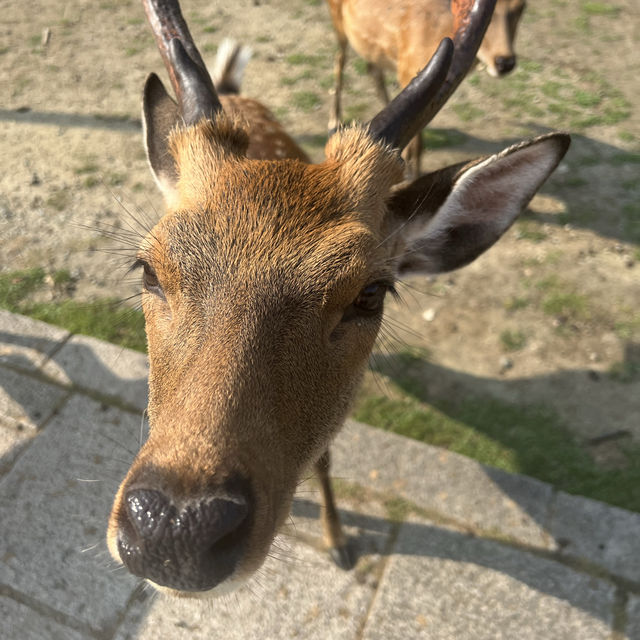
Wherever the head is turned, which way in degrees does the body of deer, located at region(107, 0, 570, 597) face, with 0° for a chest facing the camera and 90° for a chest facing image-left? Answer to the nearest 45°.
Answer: approximately 0°

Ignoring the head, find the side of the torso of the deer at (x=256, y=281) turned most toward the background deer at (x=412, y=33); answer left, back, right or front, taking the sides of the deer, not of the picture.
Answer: back

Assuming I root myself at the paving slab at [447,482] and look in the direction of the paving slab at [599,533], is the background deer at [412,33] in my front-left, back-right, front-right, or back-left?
back-left
